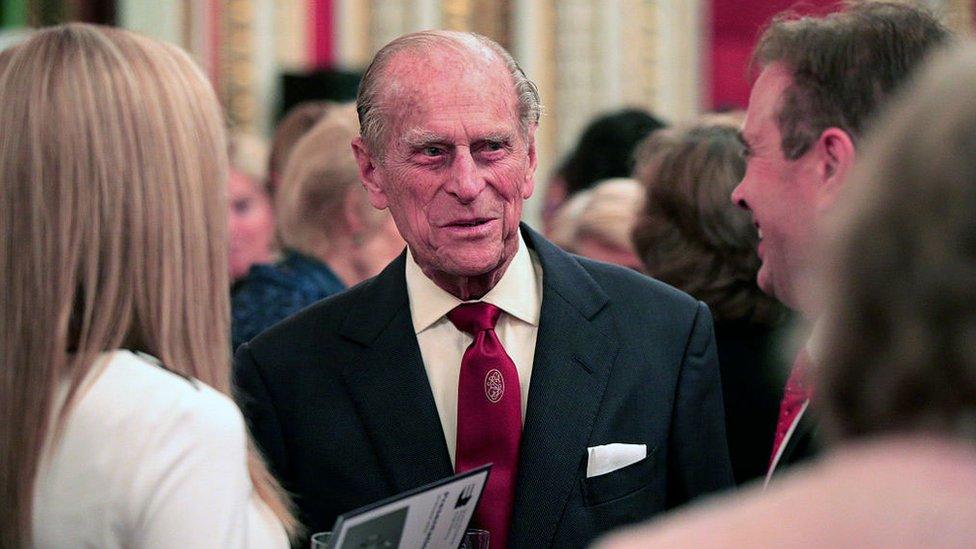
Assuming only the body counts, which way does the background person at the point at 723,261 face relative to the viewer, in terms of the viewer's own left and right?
facing away from the viewer

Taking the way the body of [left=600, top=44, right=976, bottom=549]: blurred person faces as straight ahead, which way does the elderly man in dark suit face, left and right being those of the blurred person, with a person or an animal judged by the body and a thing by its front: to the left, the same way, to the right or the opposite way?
the opposite way

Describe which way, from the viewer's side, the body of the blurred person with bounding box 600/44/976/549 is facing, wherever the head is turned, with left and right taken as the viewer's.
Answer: facing away from the viewer

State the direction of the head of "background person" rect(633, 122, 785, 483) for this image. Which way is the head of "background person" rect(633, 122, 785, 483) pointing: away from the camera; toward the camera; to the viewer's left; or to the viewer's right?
away from the camera

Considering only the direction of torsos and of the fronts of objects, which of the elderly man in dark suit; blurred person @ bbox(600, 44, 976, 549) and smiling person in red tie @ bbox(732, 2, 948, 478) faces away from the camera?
blurred person @ bbox(600, 44, 976, 549)

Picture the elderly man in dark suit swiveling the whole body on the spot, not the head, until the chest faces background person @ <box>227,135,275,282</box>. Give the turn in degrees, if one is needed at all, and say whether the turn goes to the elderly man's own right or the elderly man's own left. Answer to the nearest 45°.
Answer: approximately 180°

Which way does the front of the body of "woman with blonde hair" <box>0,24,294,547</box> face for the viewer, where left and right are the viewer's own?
facing away from the viewer and to the right of the viewer

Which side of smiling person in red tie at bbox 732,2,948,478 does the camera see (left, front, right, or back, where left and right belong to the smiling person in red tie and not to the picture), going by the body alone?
left

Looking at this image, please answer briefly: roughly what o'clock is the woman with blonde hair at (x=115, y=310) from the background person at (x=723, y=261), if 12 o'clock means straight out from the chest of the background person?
The woman with blonde hair is roughly at 7 o'clock from the background person.
